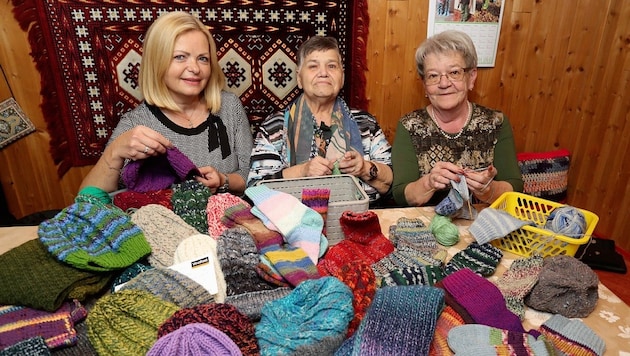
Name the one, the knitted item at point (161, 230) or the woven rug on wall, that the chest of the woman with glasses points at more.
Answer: the knitted item

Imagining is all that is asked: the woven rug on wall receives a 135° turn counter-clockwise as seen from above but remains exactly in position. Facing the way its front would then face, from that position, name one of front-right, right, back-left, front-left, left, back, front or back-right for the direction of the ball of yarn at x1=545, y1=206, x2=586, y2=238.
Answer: right

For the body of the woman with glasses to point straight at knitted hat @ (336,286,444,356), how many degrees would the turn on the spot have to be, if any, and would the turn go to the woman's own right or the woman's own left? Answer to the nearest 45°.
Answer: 0° — they already face it

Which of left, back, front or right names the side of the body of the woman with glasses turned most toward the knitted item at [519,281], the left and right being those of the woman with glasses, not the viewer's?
front

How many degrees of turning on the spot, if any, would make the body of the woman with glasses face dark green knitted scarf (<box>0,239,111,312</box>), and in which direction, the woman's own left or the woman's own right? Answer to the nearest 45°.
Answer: approximately 45° to the woman's own right

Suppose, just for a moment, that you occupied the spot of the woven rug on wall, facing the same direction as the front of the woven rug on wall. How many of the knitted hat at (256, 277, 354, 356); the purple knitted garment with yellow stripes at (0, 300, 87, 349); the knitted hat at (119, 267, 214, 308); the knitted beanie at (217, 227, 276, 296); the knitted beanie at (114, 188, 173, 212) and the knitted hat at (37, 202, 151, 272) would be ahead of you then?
6

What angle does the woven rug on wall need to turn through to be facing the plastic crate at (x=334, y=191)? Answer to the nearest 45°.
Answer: approximately 45° to its left

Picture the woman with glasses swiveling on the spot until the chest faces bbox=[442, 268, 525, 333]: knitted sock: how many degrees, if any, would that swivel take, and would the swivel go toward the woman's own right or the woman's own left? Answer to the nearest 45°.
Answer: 0° — they already face it

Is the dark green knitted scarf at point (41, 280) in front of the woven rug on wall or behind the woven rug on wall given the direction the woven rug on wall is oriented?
in front

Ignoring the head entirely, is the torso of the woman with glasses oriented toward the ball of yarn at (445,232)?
yes

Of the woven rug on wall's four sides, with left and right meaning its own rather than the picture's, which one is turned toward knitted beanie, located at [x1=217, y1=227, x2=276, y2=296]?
front

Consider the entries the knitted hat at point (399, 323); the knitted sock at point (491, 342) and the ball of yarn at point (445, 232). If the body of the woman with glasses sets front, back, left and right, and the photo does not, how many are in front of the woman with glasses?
3

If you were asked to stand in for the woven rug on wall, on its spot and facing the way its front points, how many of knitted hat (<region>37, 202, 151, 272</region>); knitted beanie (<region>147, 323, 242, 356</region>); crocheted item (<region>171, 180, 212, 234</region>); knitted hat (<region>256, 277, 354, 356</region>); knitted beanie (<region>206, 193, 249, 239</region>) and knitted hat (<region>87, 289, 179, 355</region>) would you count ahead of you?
6

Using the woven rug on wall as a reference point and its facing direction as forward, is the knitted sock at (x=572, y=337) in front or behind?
in front

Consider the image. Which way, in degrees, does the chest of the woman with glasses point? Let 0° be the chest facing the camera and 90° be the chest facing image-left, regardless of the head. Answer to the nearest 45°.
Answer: approximately 0°

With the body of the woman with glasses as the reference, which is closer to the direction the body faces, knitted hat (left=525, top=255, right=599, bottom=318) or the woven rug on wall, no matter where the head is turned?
the knitted hat
